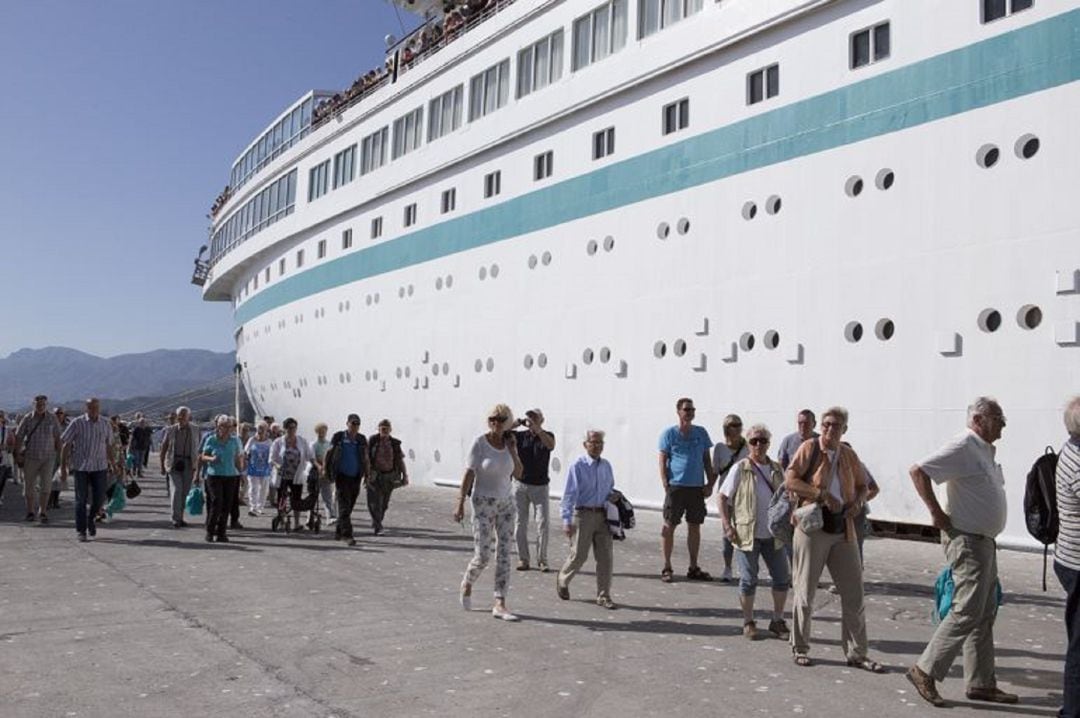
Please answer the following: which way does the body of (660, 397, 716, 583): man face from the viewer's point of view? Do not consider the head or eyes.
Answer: toward the camera

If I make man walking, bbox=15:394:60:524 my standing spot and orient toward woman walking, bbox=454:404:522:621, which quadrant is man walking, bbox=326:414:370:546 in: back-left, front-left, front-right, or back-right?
front-left

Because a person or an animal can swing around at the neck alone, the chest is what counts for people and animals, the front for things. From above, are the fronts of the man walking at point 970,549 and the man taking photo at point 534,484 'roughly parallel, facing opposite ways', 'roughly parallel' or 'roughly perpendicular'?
roughly perpendicular

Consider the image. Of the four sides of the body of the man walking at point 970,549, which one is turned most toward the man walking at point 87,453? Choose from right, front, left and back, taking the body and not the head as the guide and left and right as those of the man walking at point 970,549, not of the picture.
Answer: back

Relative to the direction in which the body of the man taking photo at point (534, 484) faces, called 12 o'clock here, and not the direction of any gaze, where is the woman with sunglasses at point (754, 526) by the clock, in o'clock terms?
The woman with sunglasses is roughly at 11 o'clock from the man taking photo.

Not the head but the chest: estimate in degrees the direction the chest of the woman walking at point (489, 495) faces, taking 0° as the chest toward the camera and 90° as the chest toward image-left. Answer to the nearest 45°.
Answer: approximately 315°

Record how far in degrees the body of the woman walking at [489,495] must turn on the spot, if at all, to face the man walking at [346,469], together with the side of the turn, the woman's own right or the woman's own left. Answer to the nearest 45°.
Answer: approximately 135° to the woman's own left

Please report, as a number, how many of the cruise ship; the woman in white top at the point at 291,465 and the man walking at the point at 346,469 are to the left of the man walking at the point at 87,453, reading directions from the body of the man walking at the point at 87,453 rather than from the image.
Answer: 3

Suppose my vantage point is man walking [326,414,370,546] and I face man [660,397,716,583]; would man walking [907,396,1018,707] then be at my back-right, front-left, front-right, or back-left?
front-right

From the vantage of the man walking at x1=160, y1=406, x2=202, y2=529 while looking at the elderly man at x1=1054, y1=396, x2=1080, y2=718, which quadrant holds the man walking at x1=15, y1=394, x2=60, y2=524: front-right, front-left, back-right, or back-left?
back-right

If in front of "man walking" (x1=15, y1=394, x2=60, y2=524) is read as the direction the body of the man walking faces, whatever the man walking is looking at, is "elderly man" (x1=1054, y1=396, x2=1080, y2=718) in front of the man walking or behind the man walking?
in front

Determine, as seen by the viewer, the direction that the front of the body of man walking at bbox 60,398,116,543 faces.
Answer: toward the camera

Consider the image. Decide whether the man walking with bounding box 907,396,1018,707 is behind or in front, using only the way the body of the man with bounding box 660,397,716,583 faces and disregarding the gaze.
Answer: in front

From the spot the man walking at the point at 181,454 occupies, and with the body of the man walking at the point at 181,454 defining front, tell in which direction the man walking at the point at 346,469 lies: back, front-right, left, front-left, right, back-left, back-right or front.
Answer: front-left

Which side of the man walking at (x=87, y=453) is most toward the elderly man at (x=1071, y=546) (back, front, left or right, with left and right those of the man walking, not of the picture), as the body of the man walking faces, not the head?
front

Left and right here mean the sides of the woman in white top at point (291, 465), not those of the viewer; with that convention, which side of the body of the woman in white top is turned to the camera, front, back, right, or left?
front

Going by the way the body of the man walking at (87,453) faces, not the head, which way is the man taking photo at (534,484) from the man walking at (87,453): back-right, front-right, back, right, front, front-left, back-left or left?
front-left
